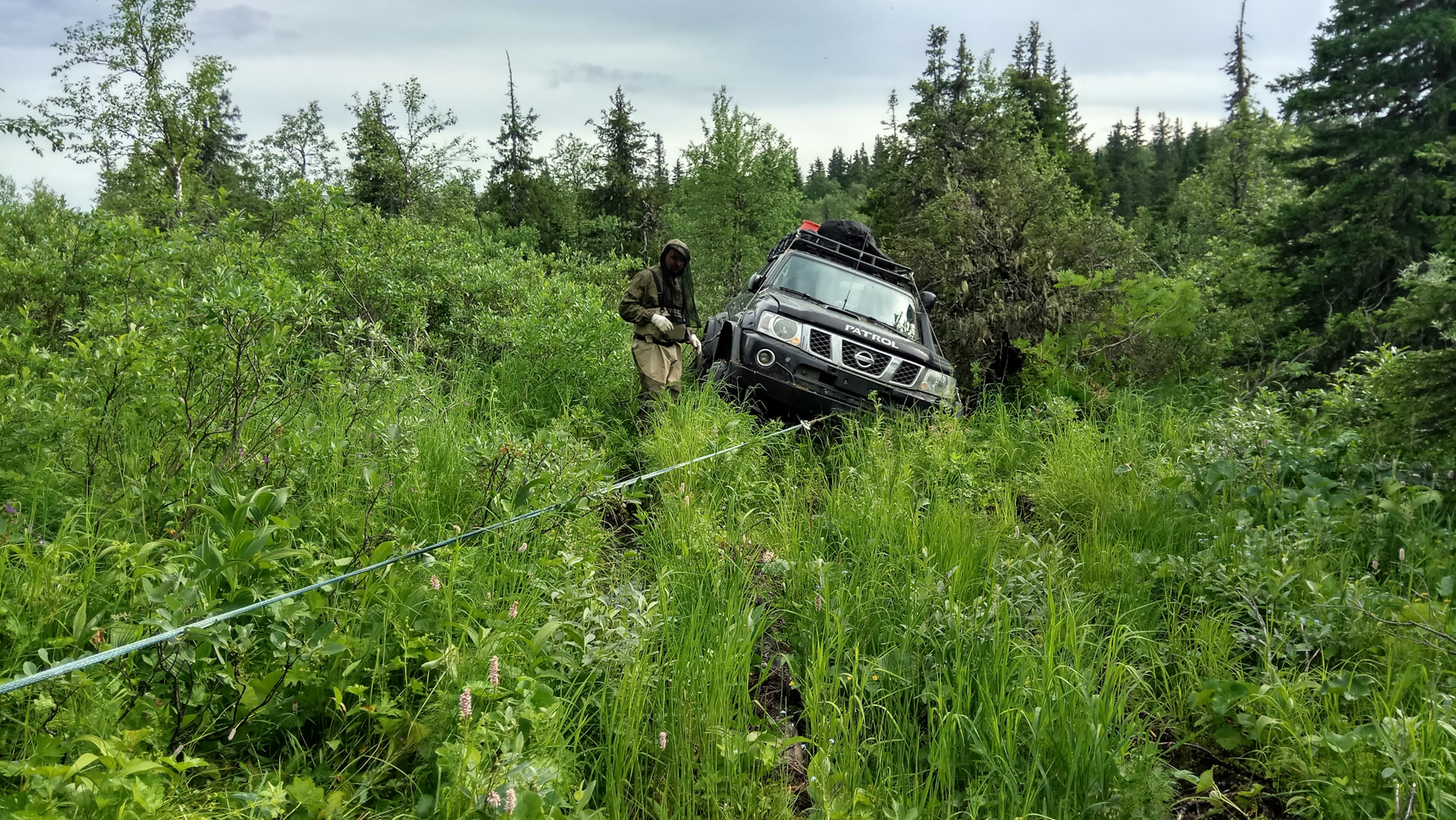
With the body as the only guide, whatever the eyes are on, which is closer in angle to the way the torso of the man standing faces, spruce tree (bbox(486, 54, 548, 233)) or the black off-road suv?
the black off-road suv

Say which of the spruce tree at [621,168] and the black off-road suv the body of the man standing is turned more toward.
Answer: the black off-road suv

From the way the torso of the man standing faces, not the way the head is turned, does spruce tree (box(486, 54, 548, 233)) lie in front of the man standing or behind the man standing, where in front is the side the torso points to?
behind

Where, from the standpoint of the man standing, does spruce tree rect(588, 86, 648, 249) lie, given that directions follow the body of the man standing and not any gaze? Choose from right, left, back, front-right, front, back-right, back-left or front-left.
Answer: back-left

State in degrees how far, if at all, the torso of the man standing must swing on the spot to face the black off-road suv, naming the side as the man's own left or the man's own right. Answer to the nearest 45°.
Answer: approximately 45° to the man's own left

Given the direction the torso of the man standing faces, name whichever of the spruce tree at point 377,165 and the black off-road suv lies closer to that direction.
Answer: the black off-road suv

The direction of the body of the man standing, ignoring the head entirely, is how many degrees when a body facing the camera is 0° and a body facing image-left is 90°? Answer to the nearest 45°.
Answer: approximately 315°
